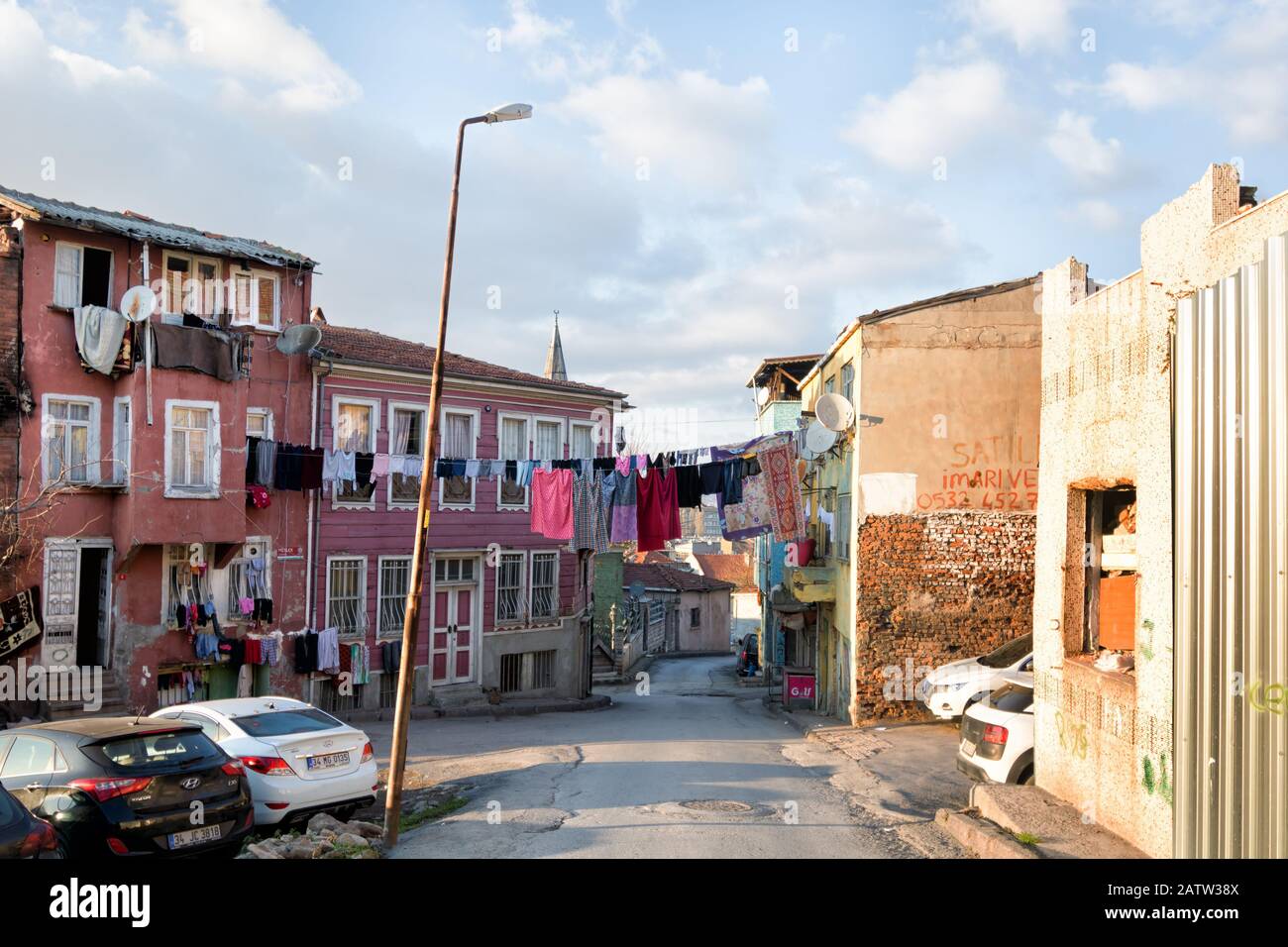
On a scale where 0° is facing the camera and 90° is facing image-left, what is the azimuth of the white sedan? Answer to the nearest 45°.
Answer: approximately 135°

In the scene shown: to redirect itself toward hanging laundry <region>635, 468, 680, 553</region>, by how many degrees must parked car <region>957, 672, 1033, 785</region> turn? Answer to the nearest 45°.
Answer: approximately 90° to its left

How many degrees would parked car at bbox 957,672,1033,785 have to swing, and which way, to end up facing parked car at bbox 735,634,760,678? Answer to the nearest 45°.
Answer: approximately 45° to its left

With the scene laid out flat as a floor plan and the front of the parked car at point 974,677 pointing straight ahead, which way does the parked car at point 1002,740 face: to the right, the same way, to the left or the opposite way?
the opposite way

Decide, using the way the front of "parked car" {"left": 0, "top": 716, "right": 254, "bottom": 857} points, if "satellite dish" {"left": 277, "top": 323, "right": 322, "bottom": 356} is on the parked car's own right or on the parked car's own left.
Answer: on the parked car's own right

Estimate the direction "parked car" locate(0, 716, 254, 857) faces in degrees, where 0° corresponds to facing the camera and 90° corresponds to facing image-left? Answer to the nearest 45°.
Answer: approximately 135°

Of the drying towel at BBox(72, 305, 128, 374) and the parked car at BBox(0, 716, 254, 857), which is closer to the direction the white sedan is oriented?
the drying towel

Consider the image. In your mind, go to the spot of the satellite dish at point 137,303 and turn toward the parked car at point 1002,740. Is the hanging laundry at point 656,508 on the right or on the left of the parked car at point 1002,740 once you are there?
left

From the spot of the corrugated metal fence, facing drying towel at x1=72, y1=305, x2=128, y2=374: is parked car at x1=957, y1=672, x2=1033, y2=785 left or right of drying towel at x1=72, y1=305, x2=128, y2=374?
right

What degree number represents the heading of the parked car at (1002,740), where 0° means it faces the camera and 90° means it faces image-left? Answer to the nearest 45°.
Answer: approximately 225°
